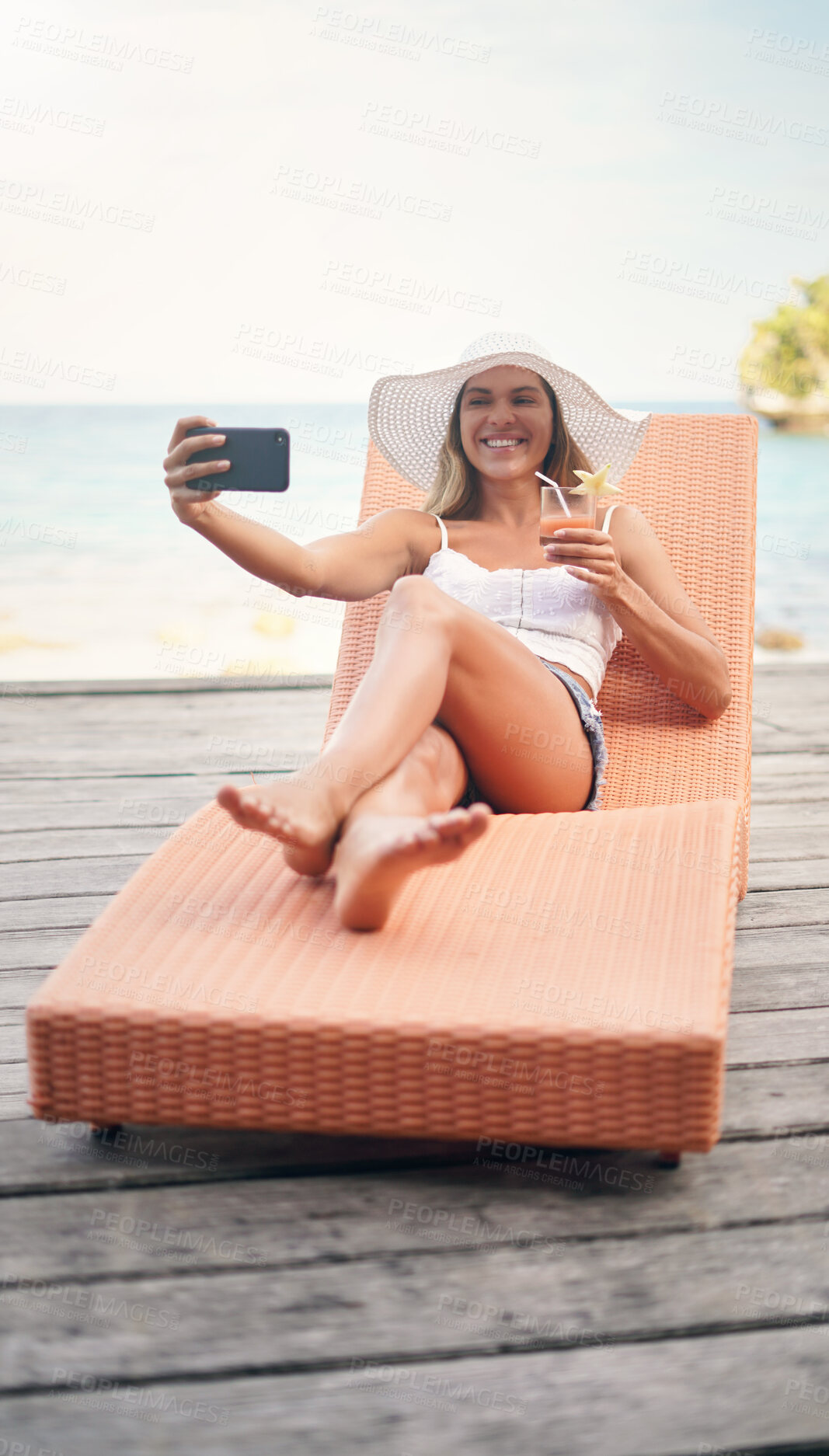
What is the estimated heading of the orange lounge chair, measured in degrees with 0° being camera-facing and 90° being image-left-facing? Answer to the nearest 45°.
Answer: approximately 0°
